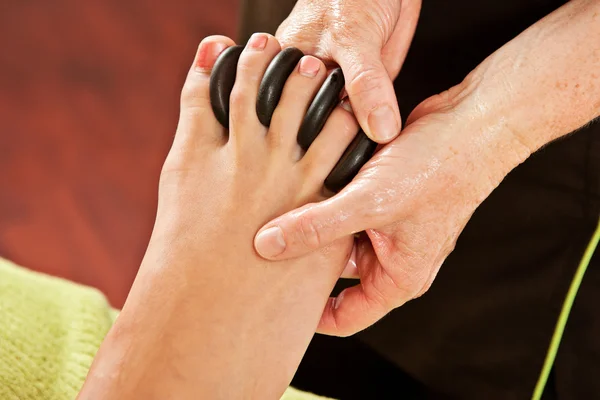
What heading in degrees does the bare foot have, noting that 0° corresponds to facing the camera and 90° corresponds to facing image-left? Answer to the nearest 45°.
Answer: approximately 180°
